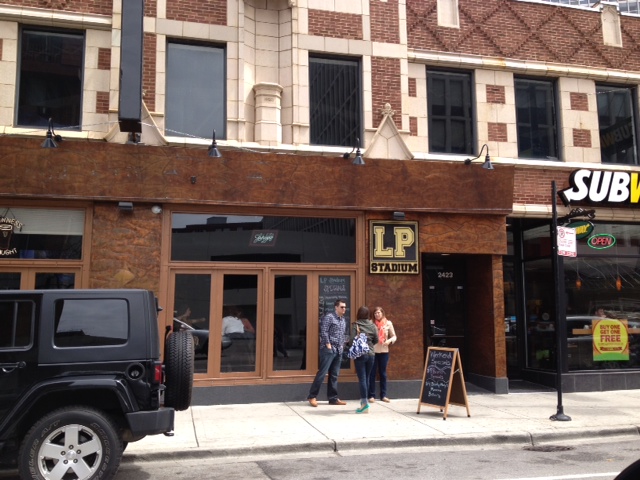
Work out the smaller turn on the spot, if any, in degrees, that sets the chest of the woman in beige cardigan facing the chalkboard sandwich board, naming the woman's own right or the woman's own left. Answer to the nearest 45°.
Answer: approximately 90° to the woman's own left

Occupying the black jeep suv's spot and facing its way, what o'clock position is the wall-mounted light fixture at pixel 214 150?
The wall-mounted light fixture is roughly at 4 o'clock from the black jeep suv.

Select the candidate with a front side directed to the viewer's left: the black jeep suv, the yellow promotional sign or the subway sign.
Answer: the black jeep suv

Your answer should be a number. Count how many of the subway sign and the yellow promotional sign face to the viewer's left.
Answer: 0

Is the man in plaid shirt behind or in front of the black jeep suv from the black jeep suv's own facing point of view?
behind

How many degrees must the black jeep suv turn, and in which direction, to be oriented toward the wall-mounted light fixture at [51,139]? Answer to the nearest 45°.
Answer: approximately 90° to its right

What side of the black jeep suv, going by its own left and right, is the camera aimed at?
left

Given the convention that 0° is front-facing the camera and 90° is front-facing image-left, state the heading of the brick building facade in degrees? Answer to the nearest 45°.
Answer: approximately 0°
